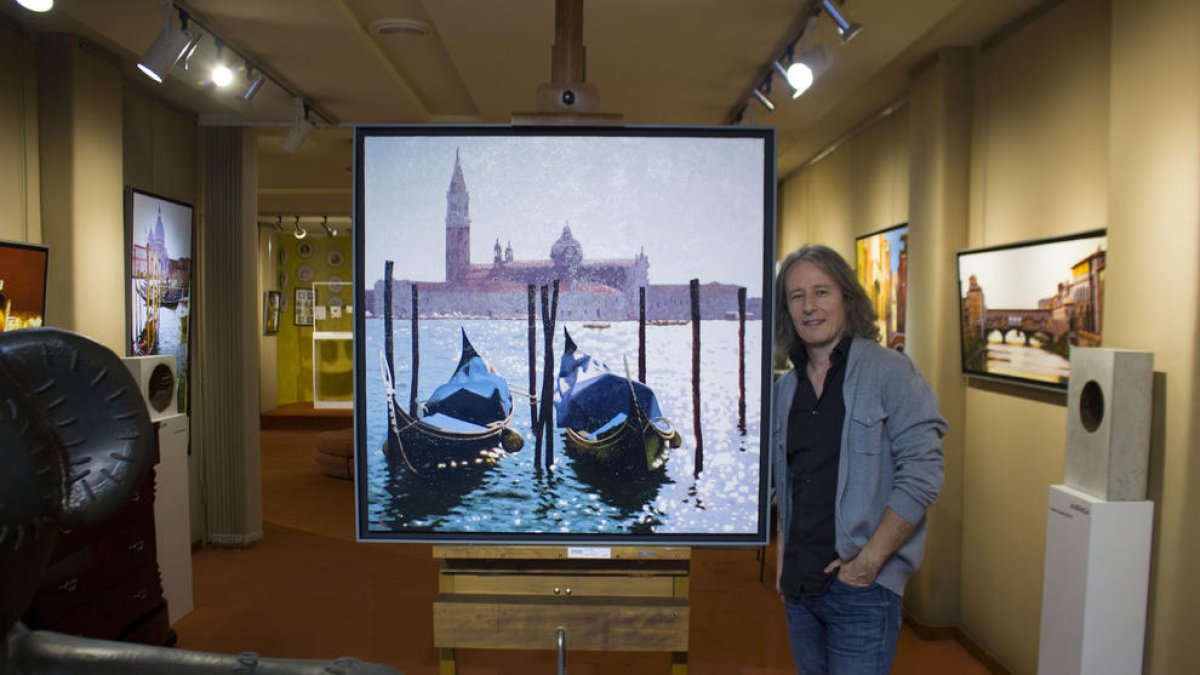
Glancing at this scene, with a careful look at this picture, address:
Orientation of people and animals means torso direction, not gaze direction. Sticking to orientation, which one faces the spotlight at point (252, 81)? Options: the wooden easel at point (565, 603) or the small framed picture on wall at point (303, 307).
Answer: the small framed picture on wall

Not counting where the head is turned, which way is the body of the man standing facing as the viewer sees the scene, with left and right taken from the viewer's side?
facing the viewer and to the left of the viewer

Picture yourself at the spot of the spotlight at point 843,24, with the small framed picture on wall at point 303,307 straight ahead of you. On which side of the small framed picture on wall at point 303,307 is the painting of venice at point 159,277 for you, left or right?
left

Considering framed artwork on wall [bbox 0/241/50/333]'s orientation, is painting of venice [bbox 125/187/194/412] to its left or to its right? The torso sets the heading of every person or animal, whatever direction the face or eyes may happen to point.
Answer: on its left

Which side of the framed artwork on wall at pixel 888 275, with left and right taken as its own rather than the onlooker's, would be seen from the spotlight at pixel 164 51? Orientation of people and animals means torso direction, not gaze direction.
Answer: front

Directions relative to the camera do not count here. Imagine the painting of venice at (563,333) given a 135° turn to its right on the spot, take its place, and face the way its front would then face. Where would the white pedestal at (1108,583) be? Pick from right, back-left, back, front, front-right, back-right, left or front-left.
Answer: back-right

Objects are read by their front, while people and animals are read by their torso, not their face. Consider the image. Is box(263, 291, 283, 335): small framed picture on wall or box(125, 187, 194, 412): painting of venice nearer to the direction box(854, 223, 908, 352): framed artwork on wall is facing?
the painting of venice

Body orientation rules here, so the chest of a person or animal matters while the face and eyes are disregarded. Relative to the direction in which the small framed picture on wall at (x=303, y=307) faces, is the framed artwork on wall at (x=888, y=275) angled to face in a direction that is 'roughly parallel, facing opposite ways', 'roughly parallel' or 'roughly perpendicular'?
roughly perpendicular

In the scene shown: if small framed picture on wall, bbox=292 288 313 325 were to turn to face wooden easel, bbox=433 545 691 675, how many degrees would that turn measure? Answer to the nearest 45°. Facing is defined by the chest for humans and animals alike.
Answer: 0° — it already faces it

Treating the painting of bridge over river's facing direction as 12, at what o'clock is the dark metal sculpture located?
The dark metal sculpture is roughly at 11 o'clock from the painting of bridge over river.

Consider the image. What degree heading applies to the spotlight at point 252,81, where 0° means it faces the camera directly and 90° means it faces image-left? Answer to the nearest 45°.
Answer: approximately 90°
